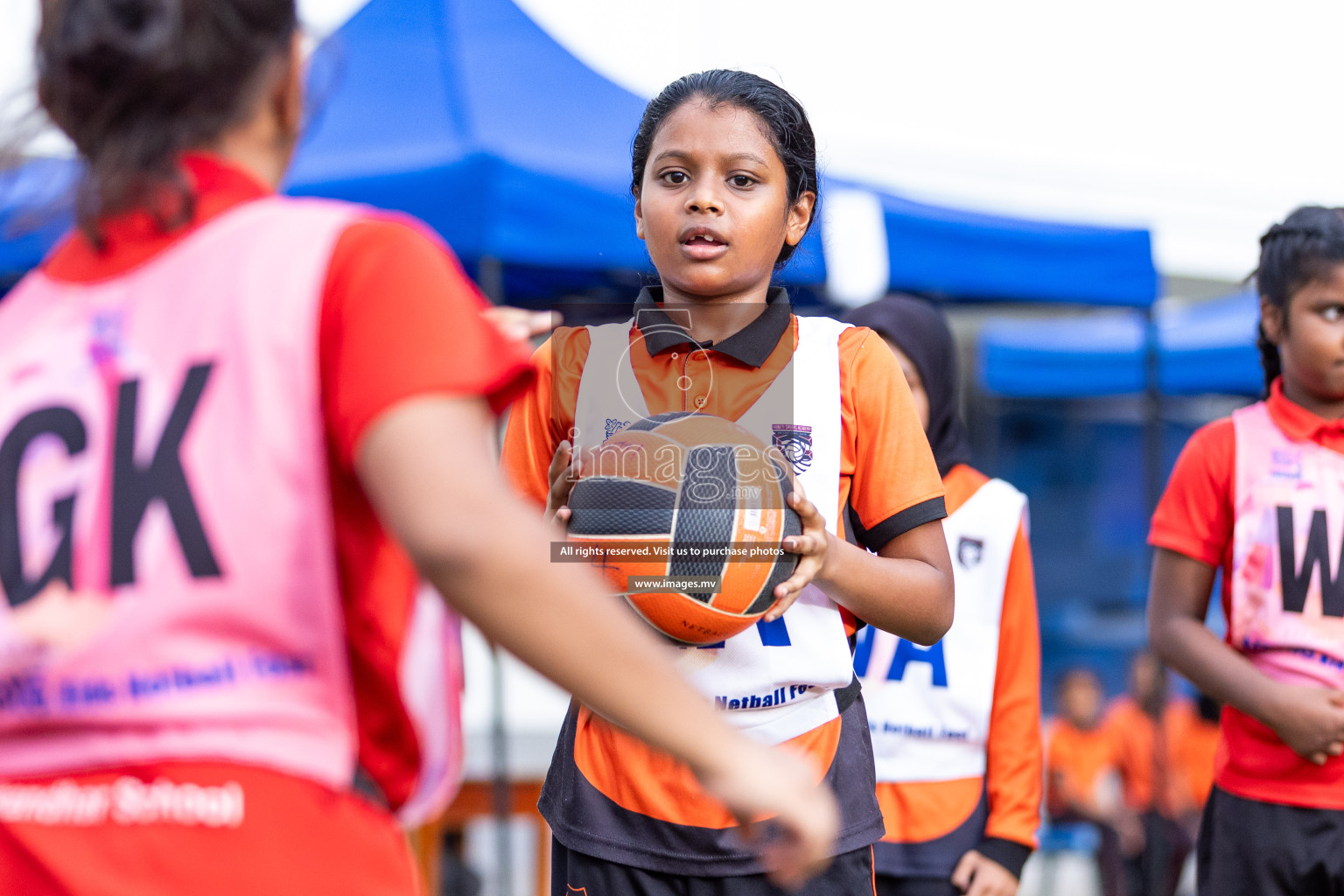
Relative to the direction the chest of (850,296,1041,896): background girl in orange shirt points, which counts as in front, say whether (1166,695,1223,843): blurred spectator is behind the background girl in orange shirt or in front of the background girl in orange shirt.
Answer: behind

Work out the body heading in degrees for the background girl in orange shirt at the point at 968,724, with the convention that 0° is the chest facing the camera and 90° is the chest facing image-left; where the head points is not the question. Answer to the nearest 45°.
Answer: approximately 45°

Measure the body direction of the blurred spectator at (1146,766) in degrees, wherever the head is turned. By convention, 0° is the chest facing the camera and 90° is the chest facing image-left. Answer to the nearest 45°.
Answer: approximately 0°

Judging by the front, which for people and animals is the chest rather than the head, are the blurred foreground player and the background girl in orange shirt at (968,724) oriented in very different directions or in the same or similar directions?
very different directions

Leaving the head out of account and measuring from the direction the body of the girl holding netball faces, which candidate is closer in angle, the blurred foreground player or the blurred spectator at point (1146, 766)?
the blurred foreground player

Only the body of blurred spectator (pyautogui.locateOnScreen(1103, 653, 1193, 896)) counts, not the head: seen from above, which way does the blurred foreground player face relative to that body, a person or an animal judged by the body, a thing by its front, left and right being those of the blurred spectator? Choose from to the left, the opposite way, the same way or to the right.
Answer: the opposite way

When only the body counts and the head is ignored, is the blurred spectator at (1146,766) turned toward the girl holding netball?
yes

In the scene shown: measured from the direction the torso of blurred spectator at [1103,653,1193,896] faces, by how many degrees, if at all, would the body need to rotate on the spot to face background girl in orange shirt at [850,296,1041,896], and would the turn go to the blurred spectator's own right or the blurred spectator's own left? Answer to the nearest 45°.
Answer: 0° — they already face them

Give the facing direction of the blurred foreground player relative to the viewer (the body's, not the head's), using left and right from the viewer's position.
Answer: facing away from the viewer and to the right of the viewer
